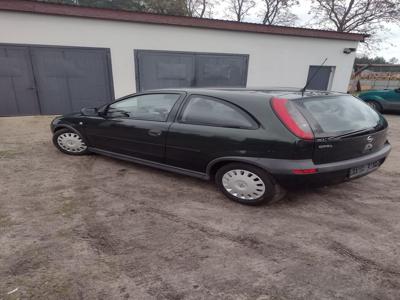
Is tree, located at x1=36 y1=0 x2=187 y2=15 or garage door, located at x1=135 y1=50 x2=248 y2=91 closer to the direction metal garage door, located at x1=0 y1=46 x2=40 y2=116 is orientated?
the garage door

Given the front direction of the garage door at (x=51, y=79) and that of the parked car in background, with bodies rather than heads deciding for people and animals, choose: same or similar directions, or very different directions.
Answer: very different directions

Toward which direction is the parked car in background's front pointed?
to the viewer's left

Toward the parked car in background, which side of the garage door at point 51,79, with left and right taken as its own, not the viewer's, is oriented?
left

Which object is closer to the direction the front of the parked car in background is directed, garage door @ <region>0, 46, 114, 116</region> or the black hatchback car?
the garage door

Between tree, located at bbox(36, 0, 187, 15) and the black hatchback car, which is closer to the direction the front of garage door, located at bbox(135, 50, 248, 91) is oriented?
the black hatchback car

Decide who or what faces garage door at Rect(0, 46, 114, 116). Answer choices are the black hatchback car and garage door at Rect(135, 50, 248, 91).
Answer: the black hatchback car

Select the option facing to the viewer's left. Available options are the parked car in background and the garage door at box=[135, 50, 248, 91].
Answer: the parked car in background
